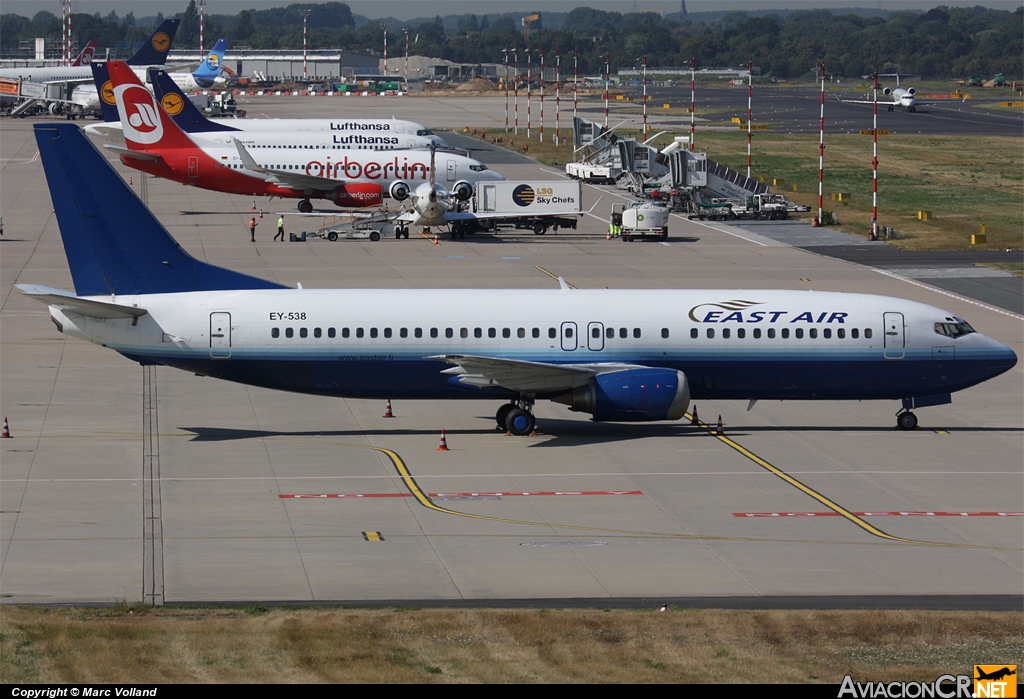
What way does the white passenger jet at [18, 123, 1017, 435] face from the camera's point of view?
to the viewer's right
